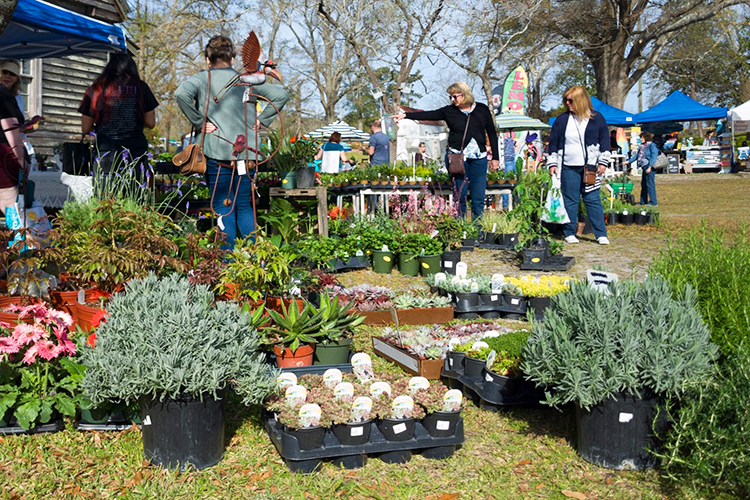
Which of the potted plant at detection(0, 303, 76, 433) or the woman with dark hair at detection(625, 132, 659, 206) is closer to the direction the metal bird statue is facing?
the woman with dark hair

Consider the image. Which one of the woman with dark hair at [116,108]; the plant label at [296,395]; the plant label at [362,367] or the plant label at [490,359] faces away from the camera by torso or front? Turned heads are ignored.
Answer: the woman with dark hair

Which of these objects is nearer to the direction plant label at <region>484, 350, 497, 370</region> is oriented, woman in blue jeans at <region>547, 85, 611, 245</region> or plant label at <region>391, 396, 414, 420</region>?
the plant label

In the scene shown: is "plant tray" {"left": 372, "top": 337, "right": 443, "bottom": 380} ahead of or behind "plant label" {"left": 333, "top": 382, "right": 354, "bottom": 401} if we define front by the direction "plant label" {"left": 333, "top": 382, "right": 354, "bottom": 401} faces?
behind

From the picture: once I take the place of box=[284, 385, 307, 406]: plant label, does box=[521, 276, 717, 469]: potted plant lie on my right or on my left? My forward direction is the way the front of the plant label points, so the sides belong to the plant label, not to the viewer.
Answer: on my left

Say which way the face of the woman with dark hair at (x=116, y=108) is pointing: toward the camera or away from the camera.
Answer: away from the camera

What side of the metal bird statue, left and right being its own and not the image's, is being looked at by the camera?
right

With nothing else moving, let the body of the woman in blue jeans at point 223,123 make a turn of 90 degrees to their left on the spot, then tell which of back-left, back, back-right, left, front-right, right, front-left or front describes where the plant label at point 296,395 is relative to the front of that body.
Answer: left
